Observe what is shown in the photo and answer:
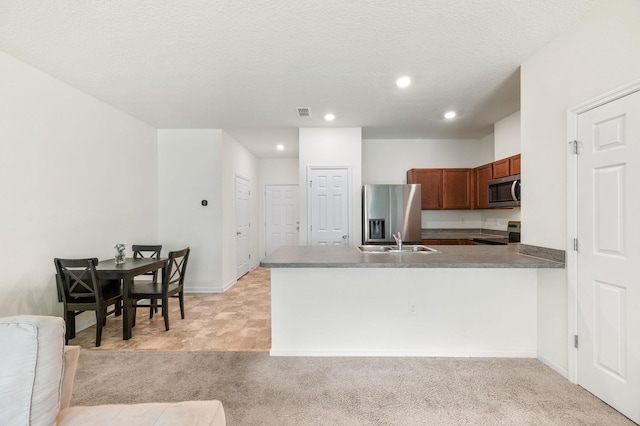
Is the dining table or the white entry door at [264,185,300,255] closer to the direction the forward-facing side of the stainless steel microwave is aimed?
the dining table

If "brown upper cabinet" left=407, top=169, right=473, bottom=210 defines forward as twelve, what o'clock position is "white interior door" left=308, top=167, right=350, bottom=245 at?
The white interior door is roughly at 2 o'clock from the brown upper cabinet.

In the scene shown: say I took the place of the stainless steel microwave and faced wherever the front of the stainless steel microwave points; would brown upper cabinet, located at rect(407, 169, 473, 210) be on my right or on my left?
on my right

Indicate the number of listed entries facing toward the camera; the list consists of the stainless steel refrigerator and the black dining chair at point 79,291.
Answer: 1

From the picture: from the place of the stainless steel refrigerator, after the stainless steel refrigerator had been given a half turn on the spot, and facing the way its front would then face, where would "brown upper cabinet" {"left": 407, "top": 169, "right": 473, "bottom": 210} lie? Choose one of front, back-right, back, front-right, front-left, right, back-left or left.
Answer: front-right

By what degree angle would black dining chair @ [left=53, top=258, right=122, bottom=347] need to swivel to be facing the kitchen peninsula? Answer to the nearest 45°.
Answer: approximately 90° to its right

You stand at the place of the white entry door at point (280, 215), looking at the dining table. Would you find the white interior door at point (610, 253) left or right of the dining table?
left

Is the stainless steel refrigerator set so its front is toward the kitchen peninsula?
yes

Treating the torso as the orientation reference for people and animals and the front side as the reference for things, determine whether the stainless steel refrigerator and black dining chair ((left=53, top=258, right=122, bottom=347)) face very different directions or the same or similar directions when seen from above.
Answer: very different directions

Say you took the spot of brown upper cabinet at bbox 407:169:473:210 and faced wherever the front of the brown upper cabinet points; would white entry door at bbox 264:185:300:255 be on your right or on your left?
on your right

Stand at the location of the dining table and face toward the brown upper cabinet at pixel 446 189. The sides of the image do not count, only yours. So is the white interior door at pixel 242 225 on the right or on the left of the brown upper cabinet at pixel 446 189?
left
